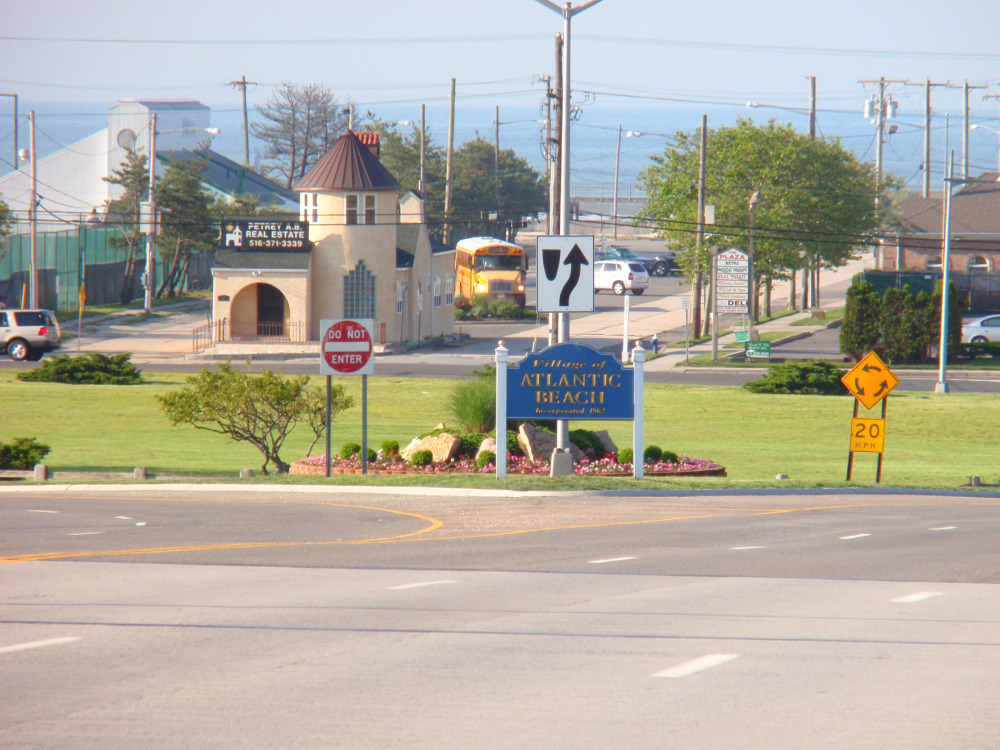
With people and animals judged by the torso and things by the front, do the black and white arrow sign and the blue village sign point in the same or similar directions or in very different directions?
same or similar directions

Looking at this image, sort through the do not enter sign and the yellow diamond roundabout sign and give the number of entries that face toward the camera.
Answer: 2

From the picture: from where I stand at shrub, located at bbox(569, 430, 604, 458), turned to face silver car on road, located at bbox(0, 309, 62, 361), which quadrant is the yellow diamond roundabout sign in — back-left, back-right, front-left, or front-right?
back-right

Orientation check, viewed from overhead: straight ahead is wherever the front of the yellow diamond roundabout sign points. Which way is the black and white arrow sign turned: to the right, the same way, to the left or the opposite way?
the same way

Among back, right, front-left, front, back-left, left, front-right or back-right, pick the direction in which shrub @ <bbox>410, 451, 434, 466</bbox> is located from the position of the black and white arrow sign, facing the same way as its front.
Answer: back-right

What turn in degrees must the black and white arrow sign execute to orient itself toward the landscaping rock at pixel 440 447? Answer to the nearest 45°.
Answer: approximately 135° to its right

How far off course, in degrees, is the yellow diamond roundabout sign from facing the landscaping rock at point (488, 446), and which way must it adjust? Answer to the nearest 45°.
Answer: approximately 90° to its right

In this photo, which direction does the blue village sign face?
toward the camera

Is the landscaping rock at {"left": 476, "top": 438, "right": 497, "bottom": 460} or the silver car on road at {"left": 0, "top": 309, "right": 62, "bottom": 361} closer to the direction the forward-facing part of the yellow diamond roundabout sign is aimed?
the landscaping rock

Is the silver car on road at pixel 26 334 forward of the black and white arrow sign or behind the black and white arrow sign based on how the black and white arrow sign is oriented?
behind

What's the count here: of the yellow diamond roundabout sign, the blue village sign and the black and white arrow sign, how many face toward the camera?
3

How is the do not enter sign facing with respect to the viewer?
toward the camera

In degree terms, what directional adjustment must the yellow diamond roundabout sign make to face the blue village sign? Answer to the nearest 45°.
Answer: approximately 45° to its right
